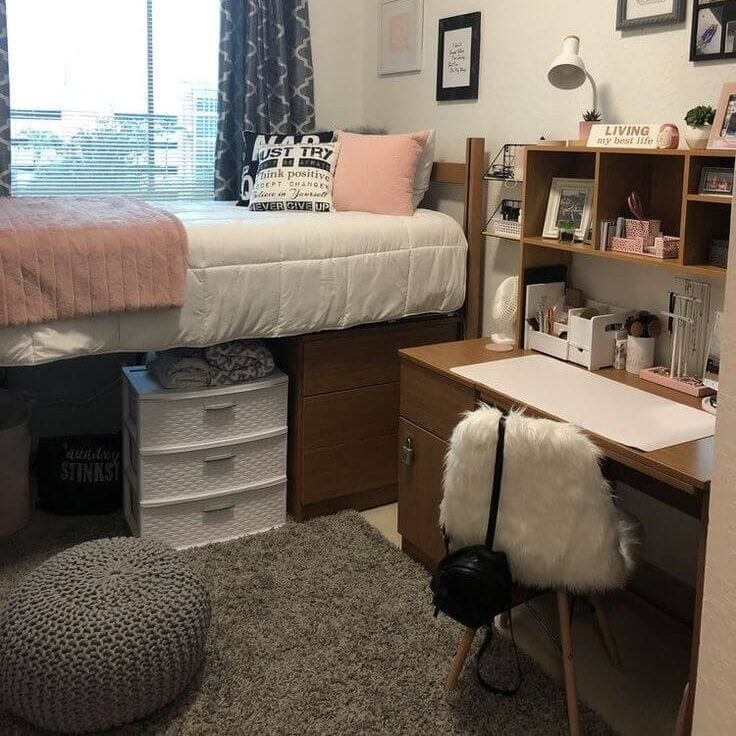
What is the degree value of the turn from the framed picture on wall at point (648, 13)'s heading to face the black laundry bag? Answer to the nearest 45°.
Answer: approximately 45° to its right

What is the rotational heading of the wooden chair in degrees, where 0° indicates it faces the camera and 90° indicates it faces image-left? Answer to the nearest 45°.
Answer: approximately 225°

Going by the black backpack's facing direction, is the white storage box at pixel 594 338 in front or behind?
behind
